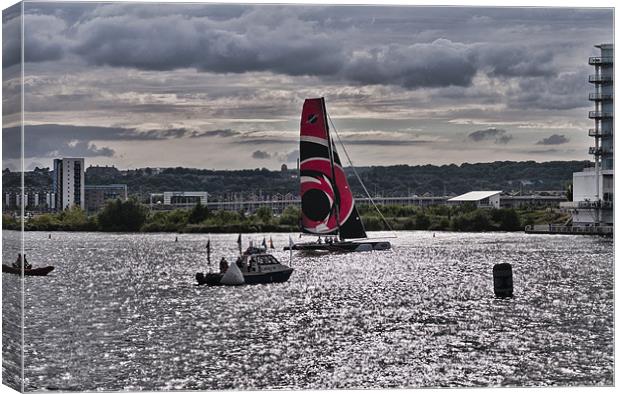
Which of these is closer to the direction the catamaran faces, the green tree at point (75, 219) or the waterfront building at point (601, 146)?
the waterfront building

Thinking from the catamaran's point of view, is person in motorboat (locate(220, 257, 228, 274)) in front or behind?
behind

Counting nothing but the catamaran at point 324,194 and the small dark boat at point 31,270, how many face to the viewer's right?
2

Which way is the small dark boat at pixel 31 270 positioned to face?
to the viewer's right

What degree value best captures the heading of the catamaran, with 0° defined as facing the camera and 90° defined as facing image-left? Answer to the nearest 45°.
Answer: approximately 270°
